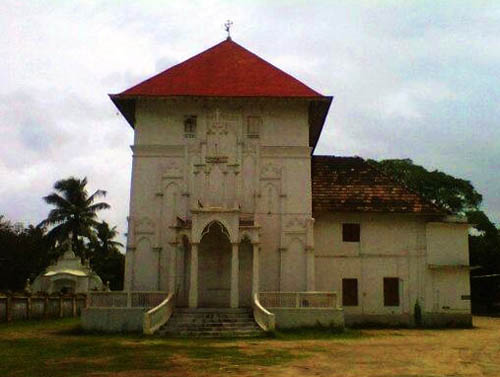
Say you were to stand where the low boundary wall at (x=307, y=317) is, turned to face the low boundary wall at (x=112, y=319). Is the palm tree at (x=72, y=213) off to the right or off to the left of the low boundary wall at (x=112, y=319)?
right

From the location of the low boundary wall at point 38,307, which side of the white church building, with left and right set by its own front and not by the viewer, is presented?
right

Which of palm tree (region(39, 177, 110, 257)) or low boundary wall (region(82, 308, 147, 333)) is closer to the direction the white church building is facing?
the low boundary wall

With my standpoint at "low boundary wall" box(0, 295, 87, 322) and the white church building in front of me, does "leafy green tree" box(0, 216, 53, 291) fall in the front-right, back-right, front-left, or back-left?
back-left

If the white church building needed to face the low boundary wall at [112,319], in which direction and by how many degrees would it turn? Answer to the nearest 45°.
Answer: approximately 45° to its right

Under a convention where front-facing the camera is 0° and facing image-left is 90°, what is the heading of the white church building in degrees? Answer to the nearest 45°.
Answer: approximately 0°

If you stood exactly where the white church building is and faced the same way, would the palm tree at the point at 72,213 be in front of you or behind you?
behind

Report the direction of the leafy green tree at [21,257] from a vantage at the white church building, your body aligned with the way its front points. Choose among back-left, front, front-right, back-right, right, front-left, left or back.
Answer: back-right
